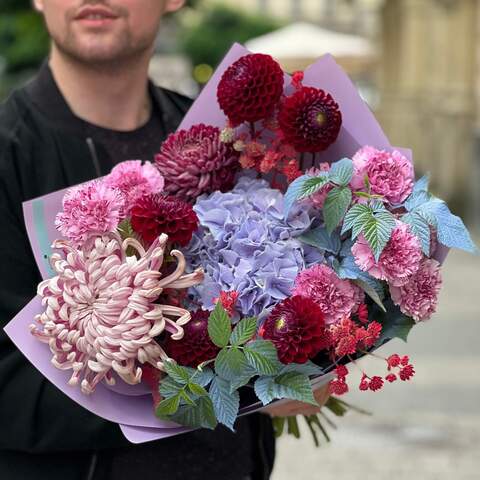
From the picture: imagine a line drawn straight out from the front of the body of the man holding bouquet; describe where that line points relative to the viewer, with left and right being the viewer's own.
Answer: facing the viewer

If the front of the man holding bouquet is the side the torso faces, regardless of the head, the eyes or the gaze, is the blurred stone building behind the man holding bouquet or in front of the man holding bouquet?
behind

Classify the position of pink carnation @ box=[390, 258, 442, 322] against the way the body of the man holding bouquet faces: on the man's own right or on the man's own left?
on the man's own left

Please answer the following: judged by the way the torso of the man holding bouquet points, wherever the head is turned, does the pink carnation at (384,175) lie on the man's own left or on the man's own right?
on the man's own left
